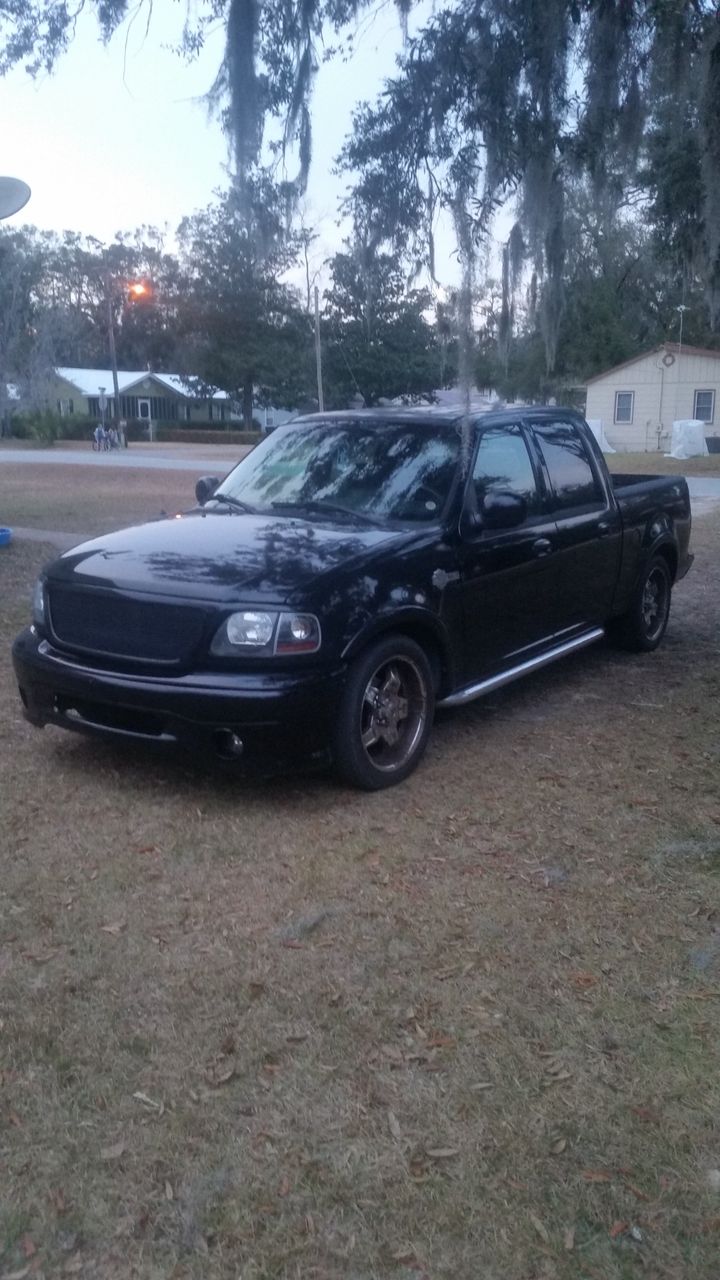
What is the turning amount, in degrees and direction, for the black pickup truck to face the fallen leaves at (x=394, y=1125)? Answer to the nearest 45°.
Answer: approximately 45° to its left

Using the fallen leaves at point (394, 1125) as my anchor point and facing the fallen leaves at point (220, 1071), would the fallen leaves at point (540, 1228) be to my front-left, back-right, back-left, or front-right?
back-left

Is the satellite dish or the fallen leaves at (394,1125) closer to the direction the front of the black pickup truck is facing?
the fallen leaves

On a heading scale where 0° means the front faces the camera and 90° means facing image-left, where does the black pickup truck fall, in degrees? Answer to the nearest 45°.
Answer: approximately 45°

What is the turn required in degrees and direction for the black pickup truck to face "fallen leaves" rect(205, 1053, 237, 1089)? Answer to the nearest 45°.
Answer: approximately 45° to its left

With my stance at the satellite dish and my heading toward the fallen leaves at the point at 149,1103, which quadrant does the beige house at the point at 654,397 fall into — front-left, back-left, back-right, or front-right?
back-left

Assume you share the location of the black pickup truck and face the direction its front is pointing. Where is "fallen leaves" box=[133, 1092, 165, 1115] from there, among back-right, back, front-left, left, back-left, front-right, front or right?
front-left

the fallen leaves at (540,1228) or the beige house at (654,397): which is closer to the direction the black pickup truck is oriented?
the fallen leaves

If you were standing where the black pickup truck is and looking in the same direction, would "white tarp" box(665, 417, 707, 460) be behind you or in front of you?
behind

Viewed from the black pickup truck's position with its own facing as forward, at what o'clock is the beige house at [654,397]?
The beige house is roughly at 5 o'clock from the black pickup truck.

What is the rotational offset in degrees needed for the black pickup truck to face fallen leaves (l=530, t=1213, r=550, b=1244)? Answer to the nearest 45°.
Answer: approximately 45° to its left

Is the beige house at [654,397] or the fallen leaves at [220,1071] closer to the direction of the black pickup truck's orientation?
the fallen leaves

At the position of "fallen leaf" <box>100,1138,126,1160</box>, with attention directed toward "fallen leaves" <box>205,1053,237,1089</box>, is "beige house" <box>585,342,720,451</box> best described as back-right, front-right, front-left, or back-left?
front-left
